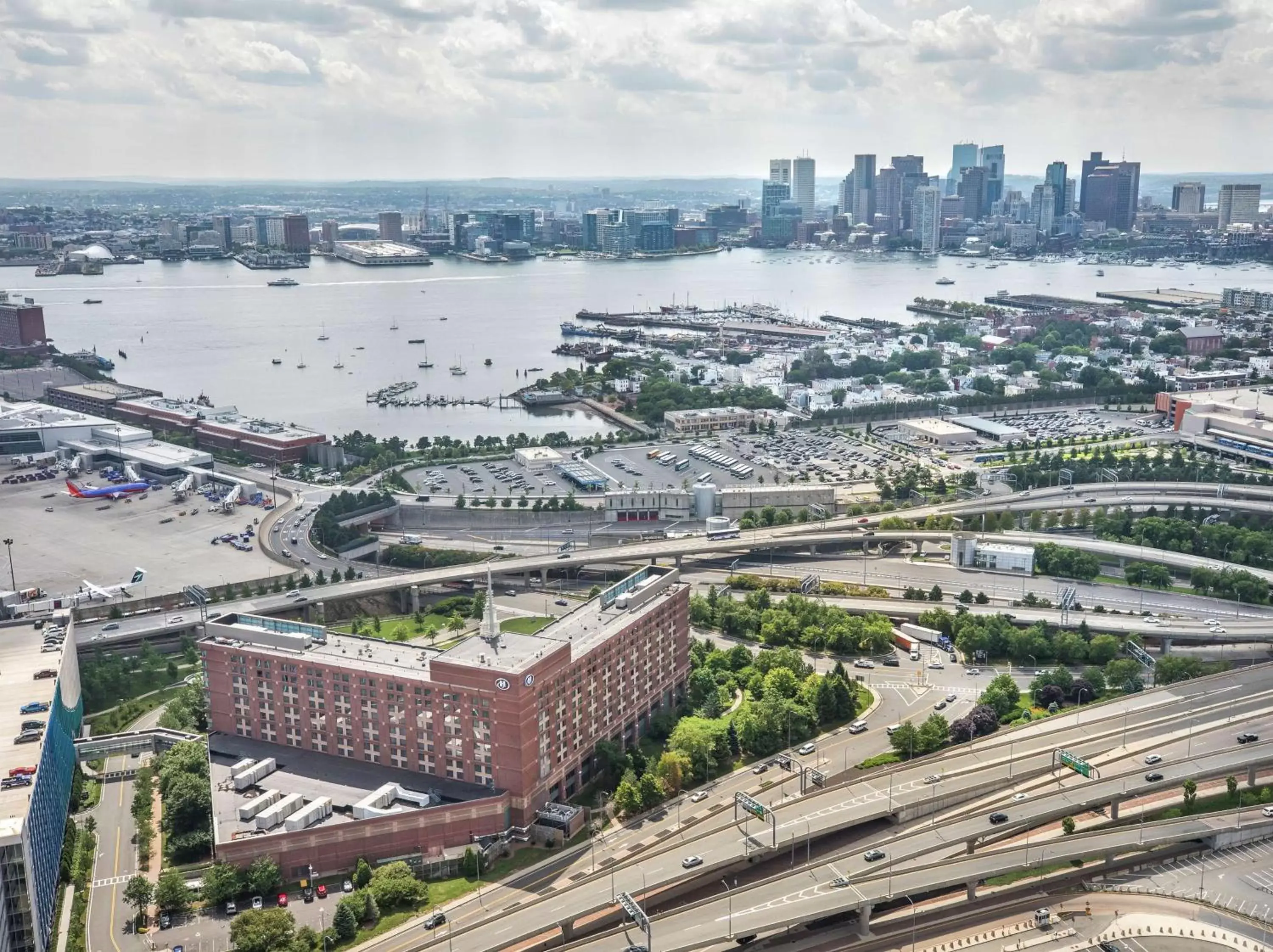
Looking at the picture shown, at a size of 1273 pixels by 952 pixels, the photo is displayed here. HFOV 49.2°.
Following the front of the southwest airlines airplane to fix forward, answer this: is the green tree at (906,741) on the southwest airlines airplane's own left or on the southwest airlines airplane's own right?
on the southwest airlines airplane's own right

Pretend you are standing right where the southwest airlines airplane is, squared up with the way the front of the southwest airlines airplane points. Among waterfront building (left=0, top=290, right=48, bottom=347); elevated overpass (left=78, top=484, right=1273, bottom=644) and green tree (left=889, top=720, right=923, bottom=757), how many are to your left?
1

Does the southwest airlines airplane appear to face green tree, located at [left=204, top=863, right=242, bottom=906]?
no

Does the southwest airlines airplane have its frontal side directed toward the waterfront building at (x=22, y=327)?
no

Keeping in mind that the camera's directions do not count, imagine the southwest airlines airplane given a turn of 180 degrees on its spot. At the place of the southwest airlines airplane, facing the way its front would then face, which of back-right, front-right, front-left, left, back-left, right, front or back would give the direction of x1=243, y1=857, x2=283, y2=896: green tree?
left

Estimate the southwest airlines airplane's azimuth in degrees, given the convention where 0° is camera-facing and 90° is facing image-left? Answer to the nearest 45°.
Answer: approximately 270°

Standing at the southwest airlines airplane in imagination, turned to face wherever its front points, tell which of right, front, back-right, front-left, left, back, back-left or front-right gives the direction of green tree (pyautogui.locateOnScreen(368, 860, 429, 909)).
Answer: right

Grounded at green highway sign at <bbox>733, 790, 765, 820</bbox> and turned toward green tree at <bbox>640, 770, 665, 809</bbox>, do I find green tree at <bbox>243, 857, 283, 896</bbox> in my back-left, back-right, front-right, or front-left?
front-left

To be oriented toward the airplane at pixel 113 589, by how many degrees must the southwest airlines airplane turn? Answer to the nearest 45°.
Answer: approximately 90° to its right

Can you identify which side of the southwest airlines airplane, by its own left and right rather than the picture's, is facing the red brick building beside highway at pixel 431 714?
right

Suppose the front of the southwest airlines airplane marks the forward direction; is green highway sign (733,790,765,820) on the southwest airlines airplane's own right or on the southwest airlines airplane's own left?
on the southwest airlines airplane's own right

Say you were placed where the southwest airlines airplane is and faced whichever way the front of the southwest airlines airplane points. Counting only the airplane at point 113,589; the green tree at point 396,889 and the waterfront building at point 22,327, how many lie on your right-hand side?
2

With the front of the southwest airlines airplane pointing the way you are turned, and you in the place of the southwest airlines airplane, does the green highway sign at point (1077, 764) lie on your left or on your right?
on your right

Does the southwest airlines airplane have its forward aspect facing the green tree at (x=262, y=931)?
no

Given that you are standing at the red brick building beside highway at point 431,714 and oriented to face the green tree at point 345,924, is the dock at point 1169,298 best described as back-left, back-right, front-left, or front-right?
back-left

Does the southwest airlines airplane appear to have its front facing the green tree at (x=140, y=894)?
no

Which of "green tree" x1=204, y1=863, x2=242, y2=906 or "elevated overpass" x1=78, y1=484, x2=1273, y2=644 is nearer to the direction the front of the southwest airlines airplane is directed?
the elevated overpass
